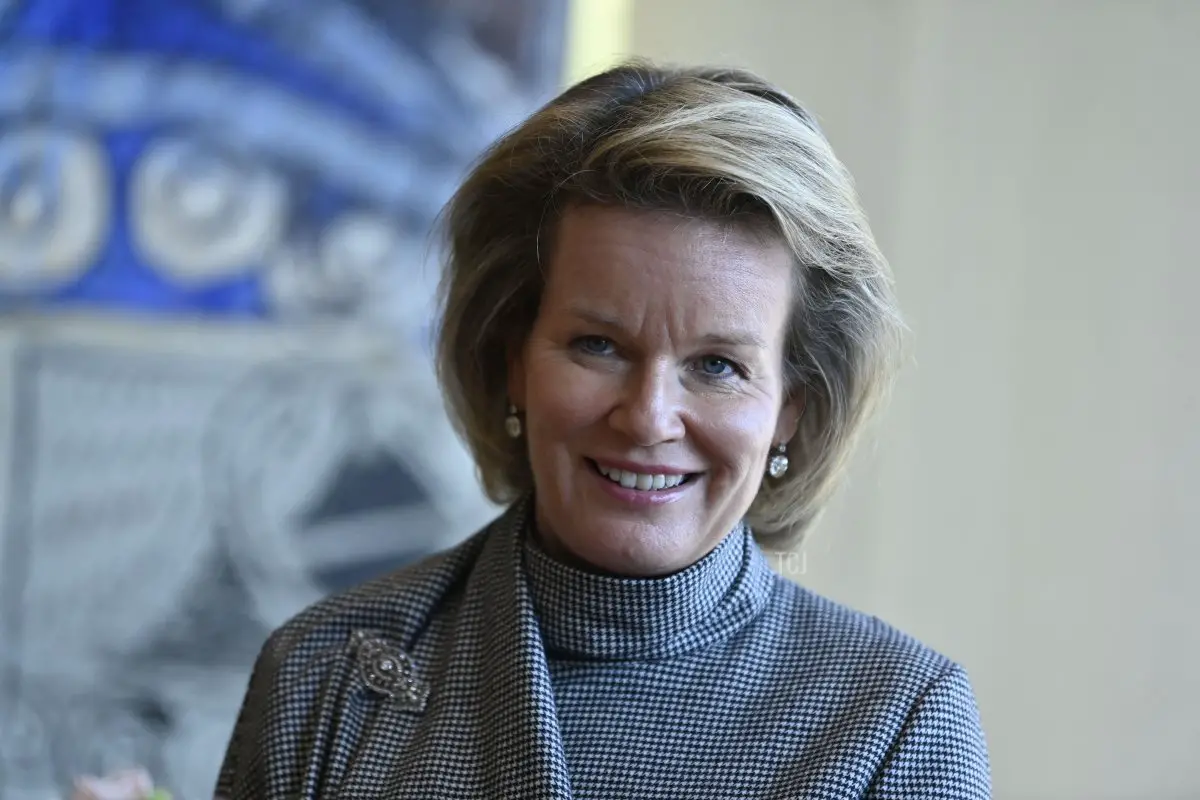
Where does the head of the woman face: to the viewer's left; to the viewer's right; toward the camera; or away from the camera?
toward the camera

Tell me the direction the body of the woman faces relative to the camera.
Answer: toward the camera
